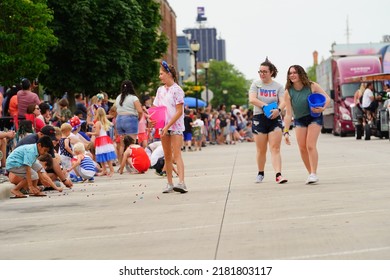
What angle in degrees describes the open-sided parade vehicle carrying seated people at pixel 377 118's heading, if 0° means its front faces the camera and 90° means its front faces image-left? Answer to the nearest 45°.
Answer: approximately 45°

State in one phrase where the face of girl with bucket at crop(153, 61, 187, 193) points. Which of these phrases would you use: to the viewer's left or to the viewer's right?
to the viewer's left

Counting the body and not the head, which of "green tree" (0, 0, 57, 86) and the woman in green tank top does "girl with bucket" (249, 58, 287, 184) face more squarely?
the woman in green tank top

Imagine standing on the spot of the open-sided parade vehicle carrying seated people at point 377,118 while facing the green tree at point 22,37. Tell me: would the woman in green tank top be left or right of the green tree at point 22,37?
left

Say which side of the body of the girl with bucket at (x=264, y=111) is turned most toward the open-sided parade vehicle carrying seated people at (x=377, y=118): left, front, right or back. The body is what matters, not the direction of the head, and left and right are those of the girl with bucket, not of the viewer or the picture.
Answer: back

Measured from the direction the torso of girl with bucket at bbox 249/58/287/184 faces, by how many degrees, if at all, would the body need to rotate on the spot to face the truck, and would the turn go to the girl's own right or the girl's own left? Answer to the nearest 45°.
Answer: approximately 180°

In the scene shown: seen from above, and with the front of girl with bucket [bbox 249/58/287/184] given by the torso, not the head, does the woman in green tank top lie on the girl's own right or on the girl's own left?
on the girl's own left

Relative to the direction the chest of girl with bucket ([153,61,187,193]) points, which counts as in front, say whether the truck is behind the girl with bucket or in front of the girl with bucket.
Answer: behind

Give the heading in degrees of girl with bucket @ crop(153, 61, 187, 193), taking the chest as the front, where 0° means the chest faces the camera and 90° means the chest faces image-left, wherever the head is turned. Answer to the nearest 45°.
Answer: approximately 45°
